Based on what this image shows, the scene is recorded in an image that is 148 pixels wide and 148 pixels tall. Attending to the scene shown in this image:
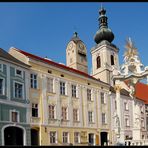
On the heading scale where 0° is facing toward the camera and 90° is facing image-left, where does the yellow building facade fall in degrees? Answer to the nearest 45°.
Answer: approximately 315°
